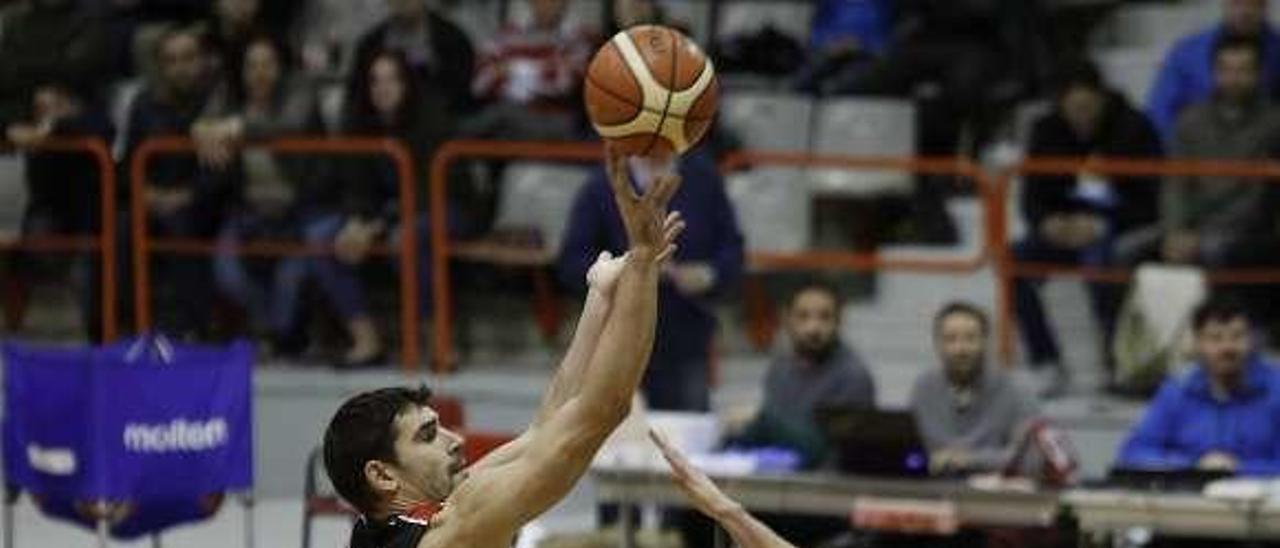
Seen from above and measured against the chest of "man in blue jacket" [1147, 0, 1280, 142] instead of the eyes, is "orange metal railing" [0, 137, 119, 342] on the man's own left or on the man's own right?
on the man's own right

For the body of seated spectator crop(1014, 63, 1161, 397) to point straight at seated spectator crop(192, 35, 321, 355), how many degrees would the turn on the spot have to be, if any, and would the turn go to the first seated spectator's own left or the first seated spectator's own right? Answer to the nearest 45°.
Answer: approximately 90° to the first seated spectator's own right

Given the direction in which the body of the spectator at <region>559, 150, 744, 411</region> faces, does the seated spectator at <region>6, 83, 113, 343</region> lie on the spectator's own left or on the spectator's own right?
on the spectator's own right

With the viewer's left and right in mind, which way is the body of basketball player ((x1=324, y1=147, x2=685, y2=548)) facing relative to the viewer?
facing to the right of the viewer
